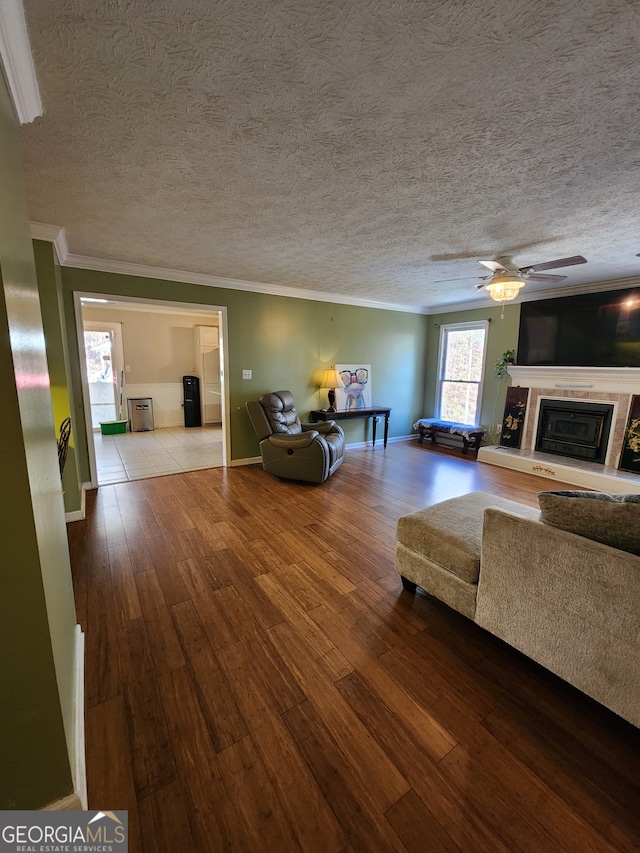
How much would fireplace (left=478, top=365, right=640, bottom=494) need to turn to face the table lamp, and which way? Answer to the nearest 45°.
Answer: approximately 45° to its right

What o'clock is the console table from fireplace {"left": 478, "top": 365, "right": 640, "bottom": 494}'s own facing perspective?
The console table is roughly at 1 o'clock from the fireplace.

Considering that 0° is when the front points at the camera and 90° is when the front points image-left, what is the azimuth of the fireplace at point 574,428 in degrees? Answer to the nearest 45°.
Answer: approximately 45°

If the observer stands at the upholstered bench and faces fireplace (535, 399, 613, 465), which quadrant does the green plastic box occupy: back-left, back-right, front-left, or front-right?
back-right

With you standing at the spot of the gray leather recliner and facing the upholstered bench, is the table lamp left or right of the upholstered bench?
left

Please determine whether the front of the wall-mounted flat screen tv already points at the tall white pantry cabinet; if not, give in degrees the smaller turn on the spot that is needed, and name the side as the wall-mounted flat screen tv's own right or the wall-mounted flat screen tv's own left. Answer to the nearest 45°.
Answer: approximately 45° to the wall-mounted flat screen tv's own right

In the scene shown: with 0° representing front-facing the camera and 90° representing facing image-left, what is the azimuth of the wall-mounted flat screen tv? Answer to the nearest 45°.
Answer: approximately 45°

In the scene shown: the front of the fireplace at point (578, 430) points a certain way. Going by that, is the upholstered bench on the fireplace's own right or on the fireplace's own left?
on the fireplace's own right
